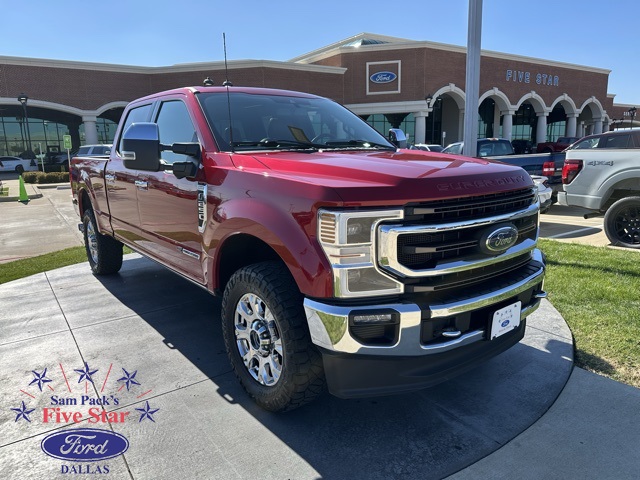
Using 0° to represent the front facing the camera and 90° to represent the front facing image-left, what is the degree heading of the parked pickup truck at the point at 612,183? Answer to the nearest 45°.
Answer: approximately 270°

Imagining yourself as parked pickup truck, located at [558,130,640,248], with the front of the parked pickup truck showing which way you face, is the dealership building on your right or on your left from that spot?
on your left

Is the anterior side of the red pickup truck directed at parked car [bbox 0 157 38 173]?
no

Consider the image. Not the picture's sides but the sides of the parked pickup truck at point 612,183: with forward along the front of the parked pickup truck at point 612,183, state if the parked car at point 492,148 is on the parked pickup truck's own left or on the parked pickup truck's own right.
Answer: on the parked pickup truck's own left

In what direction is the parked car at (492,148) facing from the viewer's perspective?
to the viewer's left

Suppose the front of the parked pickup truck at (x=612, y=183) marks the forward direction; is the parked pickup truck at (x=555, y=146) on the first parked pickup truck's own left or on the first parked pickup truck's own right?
on the first parked pickup truck's own left

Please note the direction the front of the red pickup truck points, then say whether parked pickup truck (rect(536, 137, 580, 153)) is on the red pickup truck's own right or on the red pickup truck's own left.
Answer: on the red pickup truck's own left

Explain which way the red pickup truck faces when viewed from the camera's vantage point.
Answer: facing the viewer and to the right of the viewer
